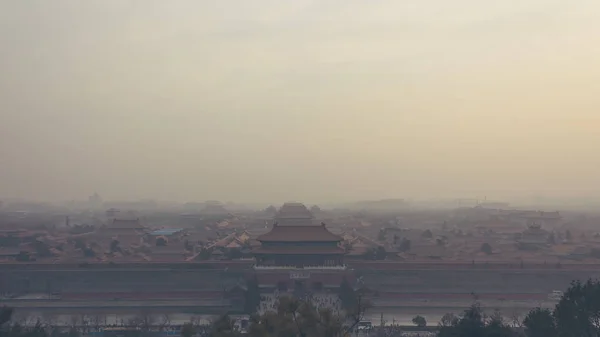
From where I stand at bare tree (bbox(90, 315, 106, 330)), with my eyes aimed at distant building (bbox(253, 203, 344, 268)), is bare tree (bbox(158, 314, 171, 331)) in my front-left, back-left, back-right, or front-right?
front-right

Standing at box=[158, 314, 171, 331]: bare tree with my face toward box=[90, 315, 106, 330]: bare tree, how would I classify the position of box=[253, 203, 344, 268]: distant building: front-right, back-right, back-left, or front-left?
back-right

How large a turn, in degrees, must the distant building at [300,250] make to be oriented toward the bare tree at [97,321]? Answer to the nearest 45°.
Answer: approximately 45° to its right

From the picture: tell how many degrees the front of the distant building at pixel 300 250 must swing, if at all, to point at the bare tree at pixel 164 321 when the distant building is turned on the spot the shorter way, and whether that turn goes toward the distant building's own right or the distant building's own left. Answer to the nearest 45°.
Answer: approximately 45° to the distant building's own right

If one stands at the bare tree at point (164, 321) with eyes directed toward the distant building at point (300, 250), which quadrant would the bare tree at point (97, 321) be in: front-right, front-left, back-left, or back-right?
back-left

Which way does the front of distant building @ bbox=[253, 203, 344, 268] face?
toward the camera
